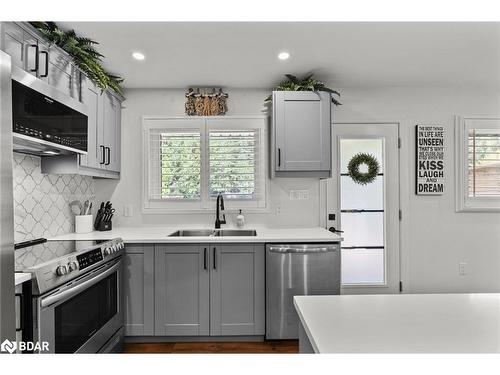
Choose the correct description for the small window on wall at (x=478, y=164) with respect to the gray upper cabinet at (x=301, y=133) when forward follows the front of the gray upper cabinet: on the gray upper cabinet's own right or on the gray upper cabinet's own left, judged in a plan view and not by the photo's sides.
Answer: on the gray upper cabinet's own left

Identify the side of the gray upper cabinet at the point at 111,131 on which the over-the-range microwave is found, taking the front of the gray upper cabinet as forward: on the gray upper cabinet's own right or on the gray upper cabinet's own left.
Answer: on the gray upper cabinet's own right

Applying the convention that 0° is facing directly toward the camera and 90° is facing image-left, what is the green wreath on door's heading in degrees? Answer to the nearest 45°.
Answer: approximately 0°

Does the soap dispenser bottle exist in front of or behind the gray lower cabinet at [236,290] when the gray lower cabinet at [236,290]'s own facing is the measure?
behind
